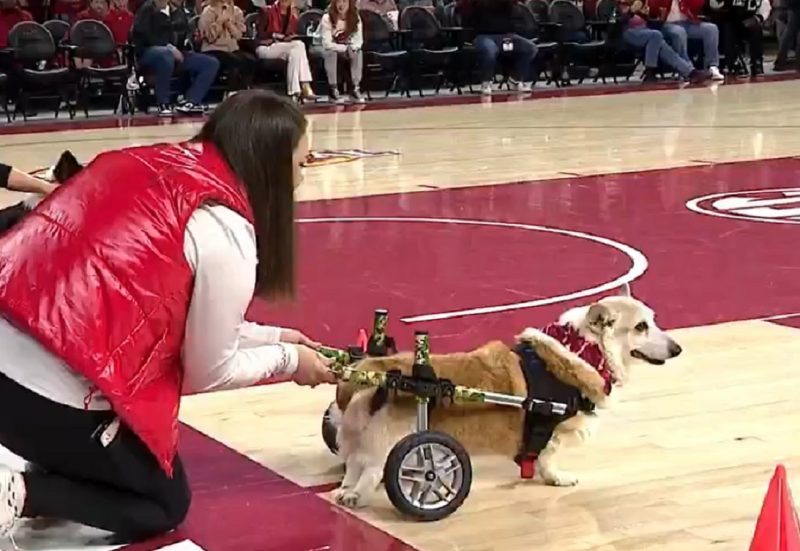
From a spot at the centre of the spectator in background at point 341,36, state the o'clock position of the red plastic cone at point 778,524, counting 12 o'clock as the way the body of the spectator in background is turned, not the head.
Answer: The red plastic cone is roughly at 12 o'clock from the spectator in background.

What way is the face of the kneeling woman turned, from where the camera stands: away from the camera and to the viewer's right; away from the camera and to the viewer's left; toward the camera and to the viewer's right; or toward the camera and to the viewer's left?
away from the camera and to the viewer's right

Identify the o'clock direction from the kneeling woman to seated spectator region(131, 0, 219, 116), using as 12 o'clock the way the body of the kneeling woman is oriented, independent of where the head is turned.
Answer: The seated spectator is roughly at 9 o'clock from the kneeling woman.

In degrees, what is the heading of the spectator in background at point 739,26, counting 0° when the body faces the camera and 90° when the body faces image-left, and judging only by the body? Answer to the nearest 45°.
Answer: approximately 0°

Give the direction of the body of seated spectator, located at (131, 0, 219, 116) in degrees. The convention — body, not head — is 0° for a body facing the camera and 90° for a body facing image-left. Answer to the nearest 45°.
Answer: approximately 315°

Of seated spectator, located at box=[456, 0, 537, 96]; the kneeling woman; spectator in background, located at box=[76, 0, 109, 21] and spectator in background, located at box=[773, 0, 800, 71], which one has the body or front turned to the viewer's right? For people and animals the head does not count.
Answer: the kneeling woman

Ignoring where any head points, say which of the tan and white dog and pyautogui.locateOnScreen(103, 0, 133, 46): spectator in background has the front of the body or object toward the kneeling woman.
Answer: the spectator in background

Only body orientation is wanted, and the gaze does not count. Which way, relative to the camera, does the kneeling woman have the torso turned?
to the viewer's right

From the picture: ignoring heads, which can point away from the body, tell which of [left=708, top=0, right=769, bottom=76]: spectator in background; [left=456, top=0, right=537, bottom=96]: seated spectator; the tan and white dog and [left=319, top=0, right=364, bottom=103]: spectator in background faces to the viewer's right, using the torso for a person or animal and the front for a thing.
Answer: the tan and white dog

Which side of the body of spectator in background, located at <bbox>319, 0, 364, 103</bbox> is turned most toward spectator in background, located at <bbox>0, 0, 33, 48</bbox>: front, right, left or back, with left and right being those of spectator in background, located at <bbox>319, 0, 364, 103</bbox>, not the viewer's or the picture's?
right

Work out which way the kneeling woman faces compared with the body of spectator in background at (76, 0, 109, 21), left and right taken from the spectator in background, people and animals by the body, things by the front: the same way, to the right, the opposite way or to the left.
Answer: to the left

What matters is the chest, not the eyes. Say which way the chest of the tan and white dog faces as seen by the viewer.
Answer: to the viewer's right

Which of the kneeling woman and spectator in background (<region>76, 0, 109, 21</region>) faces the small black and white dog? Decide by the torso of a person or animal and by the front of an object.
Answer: the spectator in background

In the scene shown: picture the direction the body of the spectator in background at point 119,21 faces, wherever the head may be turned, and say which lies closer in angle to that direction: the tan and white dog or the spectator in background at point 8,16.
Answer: the tan and white dog
